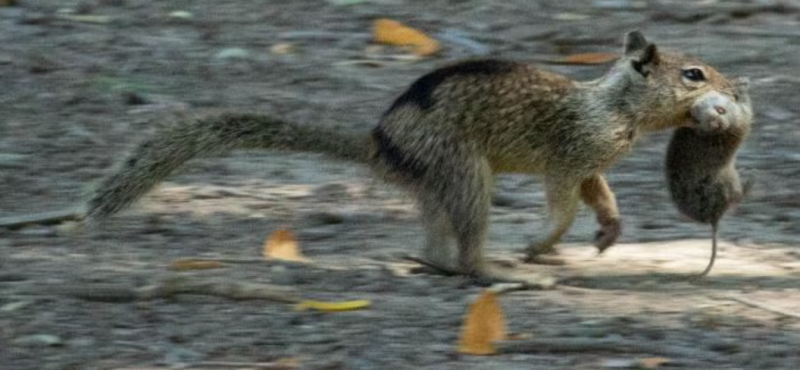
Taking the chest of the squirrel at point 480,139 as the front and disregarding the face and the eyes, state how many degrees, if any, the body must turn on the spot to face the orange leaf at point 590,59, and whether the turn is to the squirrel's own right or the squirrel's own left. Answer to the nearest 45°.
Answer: approximately 90° to the squirrel's own left

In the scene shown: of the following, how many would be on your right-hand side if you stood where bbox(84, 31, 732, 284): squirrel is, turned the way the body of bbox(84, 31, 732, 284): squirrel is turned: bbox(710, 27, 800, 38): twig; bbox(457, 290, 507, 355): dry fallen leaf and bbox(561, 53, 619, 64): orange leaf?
1

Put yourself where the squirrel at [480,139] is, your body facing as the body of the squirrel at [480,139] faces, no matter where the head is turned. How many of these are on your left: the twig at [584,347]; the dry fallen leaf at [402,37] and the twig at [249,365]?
1

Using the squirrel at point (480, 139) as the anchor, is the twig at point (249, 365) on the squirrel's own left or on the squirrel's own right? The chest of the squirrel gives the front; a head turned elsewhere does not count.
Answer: on the squirrel's own right

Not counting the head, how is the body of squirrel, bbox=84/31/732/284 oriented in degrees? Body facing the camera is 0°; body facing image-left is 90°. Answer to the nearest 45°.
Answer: approximately 270°

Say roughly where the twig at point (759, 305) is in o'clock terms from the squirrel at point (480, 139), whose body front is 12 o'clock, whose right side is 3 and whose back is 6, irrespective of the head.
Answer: The twig is roughly at 1 o'clock from the squirrel.

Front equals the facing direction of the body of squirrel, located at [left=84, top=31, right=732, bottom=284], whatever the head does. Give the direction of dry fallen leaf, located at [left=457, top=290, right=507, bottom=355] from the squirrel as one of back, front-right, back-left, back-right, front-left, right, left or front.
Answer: right

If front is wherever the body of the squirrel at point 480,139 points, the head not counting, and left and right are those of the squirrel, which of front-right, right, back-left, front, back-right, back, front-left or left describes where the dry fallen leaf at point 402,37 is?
left

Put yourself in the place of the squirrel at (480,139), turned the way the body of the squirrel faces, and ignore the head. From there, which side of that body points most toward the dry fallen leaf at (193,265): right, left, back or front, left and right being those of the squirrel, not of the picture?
back
